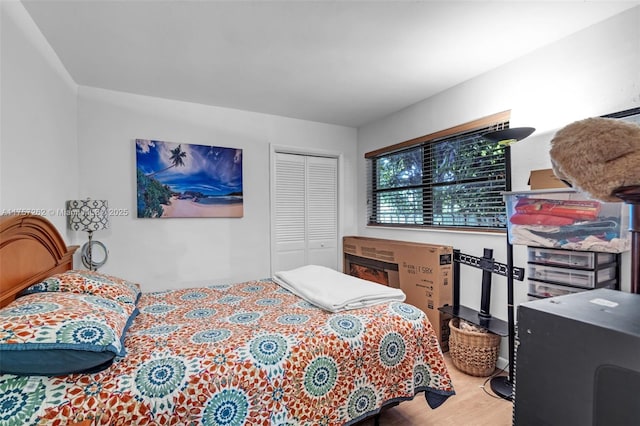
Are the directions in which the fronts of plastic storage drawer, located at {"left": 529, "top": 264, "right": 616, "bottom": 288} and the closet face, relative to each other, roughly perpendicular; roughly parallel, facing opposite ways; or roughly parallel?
roughly perpendicular

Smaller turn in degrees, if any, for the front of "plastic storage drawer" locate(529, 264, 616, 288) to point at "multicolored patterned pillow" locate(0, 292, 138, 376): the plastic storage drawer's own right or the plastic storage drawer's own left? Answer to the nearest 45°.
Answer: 0° — it already faces it

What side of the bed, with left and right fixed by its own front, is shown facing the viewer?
right

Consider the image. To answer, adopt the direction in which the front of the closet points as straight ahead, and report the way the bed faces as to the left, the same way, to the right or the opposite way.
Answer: to the left

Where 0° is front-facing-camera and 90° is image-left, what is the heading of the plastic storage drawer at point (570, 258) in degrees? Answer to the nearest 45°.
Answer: approximately 45°

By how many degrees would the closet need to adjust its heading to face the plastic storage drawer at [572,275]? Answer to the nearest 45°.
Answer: approximately 45° to its left

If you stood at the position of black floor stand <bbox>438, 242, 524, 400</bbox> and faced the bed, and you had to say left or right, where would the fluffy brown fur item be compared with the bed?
left

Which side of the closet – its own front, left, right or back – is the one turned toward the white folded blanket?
front
